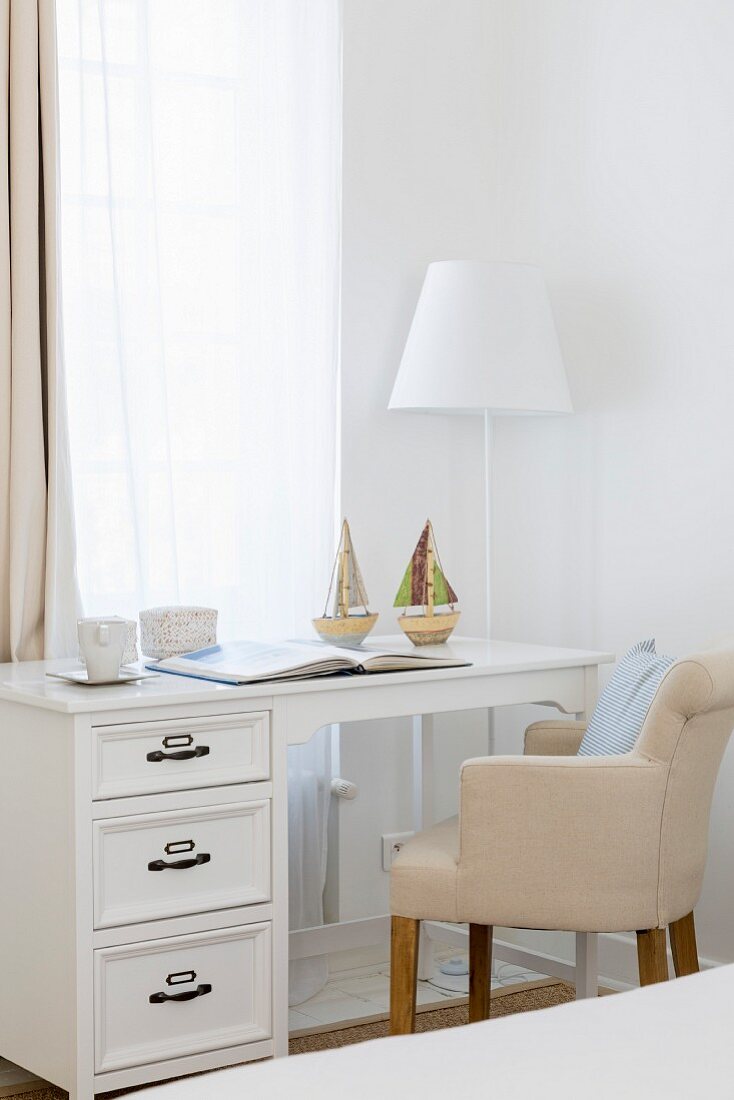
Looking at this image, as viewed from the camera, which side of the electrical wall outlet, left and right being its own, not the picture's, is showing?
front

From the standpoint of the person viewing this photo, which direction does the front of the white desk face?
facing the viewer and to the right of the viewer

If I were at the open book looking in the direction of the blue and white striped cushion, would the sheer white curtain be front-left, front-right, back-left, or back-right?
back-left

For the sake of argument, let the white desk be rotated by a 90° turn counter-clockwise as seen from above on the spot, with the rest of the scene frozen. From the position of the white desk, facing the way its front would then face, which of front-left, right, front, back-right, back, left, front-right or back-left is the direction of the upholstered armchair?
front-right

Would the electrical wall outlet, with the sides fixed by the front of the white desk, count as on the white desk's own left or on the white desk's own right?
on the white desk's own left
